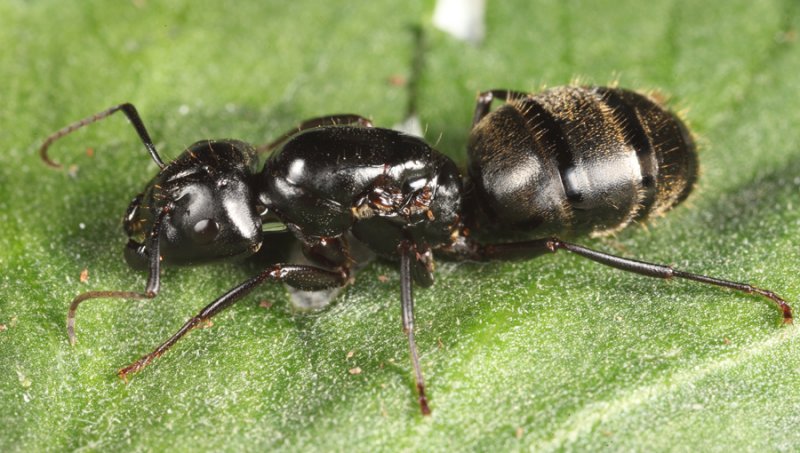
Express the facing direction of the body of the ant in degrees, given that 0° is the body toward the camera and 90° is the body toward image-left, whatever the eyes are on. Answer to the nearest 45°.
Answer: approximately 90°
